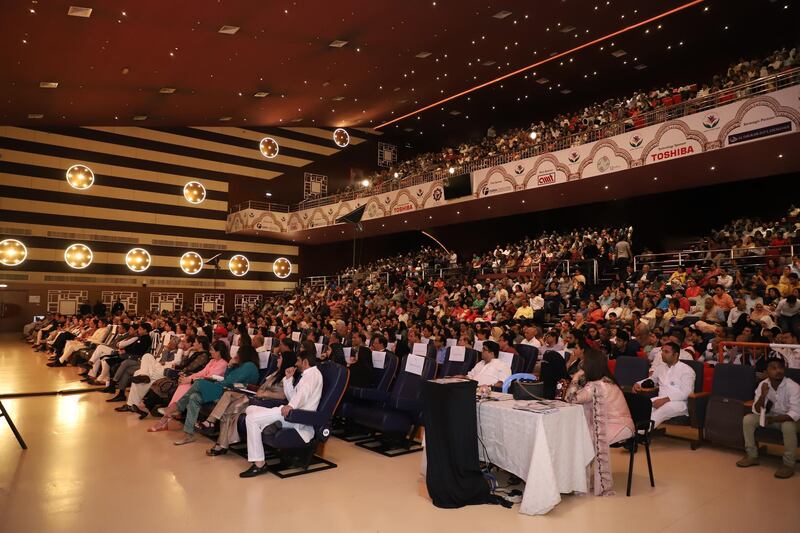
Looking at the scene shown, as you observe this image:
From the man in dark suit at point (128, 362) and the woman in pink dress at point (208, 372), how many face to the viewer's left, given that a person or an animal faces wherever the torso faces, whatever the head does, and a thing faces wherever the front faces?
2

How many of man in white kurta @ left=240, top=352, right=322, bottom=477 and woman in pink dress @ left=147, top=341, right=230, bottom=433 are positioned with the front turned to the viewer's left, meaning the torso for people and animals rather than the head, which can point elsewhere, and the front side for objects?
2

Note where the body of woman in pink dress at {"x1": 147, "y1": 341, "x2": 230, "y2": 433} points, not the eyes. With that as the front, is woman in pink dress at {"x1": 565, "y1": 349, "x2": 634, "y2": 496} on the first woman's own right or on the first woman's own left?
on the first woman's own left

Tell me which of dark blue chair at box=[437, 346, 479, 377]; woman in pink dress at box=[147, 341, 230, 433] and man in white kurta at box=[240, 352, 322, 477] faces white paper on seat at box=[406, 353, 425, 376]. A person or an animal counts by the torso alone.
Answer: the dark blue chair

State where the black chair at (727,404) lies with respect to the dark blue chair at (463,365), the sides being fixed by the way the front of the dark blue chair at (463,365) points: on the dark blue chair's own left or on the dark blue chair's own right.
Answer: on the dark blue chair's own left

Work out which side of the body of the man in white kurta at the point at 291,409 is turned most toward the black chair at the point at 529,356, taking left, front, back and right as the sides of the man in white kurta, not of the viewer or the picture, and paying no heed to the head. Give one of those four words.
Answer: back

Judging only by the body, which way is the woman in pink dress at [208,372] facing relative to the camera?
to the viewer's left

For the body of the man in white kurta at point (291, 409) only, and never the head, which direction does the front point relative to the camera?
to the viewer's left

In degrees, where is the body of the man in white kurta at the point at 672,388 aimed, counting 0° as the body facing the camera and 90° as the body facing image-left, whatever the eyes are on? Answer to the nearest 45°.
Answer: approximately 45°

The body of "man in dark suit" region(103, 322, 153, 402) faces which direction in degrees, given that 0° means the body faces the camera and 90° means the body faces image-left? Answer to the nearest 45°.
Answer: approximately 90°

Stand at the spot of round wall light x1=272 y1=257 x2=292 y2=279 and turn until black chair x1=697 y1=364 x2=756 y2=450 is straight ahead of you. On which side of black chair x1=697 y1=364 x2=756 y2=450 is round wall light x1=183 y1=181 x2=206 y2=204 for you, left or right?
right
